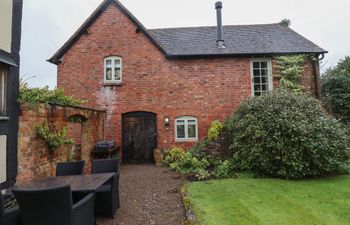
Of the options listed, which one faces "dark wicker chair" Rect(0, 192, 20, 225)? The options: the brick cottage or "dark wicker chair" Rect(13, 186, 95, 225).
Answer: the brick cottage

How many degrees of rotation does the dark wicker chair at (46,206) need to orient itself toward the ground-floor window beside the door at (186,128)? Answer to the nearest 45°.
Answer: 0° — it already faces it

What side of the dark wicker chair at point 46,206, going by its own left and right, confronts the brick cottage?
front

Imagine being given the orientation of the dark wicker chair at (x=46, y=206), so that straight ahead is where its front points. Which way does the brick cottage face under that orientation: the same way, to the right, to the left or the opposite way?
the opposite way

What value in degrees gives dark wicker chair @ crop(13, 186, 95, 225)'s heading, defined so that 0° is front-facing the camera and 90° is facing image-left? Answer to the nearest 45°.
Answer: approximately 225°

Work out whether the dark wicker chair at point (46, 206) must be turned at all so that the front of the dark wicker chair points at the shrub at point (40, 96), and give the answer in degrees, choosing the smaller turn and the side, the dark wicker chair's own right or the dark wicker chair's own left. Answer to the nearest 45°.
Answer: approximately 45° to the dark wicker chair's own left

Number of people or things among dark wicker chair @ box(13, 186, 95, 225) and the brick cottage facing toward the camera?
1

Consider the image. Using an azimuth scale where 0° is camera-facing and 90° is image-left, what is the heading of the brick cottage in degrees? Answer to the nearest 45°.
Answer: approximately 0°

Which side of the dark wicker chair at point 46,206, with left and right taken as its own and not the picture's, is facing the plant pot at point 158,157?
front
